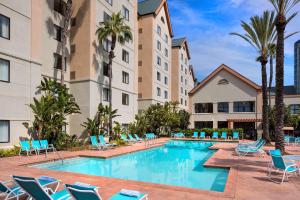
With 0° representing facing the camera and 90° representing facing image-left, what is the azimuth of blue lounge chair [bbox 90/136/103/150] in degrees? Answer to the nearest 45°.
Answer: approximately 315°

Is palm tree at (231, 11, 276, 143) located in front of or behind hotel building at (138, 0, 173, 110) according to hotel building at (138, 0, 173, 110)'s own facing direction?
in front

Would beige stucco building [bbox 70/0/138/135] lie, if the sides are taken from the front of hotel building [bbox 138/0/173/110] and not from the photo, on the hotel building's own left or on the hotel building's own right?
on the hotel building's own right

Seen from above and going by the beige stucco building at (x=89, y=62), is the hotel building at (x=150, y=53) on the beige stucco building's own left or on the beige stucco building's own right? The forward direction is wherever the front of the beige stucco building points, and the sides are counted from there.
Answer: on the beige stucco building's own left

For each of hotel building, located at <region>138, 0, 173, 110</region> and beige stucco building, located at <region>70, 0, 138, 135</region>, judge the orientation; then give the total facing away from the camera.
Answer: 0

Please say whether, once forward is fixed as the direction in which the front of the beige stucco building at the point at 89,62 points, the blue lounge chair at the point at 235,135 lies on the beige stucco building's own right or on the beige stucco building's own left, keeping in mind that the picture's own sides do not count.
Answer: on the beige stucco building's own left

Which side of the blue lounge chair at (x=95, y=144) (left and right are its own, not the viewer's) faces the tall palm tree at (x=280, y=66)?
front

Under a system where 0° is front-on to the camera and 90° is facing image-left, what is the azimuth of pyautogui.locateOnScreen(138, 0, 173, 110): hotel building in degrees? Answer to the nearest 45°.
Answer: approximately 315°

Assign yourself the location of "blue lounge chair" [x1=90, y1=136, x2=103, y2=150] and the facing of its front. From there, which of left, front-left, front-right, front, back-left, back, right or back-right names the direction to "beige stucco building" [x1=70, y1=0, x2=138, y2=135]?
back-left

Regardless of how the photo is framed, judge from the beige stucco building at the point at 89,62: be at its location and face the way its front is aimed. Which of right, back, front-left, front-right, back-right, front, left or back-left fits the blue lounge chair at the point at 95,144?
front-right
